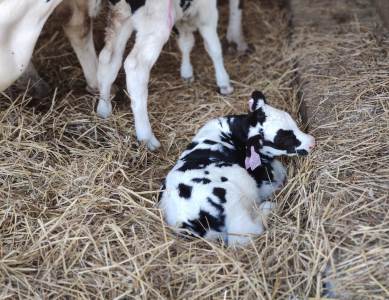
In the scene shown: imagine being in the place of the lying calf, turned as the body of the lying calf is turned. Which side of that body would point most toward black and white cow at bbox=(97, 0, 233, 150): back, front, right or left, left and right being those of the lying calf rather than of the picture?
left

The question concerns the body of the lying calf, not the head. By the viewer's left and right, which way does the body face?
facing away from the viewer and to the right of the viewer
